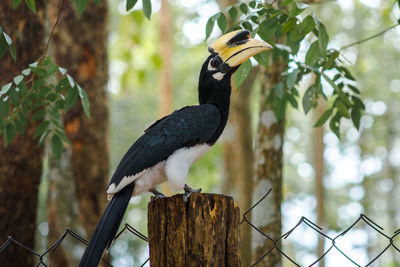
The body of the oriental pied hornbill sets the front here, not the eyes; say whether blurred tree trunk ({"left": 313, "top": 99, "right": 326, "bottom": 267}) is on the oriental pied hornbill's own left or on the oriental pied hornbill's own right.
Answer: on the oriental pied hornbill's own left

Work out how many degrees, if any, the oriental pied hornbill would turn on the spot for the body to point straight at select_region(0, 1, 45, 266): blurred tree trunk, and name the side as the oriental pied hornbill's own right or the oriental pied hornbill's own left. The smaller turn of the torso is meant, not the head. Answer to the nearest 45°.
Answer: approximately 135° to the oriental pied hornbill's own left

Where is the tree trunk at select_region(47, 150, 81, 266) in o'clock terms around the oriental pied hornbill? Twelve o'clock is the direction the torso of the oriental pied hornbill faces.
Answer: The tree trunk is roughly at 8 o'clock from the oriental pied hornbill.

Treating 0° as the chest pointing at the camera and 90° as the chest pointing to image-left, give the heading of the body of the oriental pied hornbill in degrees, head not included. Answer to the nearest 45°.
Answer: approximately 270°

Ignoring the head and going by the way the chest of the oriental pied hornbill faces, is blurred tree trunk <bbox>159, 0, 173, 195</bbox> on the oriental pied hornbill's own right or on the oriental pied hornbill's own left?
on the oriental pied hornbill's own left

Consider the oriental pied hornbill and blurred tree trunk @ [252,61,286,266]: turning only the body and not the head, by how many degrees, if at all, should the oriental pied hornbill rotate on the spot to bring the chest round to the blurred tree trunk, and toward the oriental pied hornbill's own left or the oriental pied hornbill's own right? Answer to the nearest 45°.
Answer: approximately 45° to the oriental pied hornbill's own left
